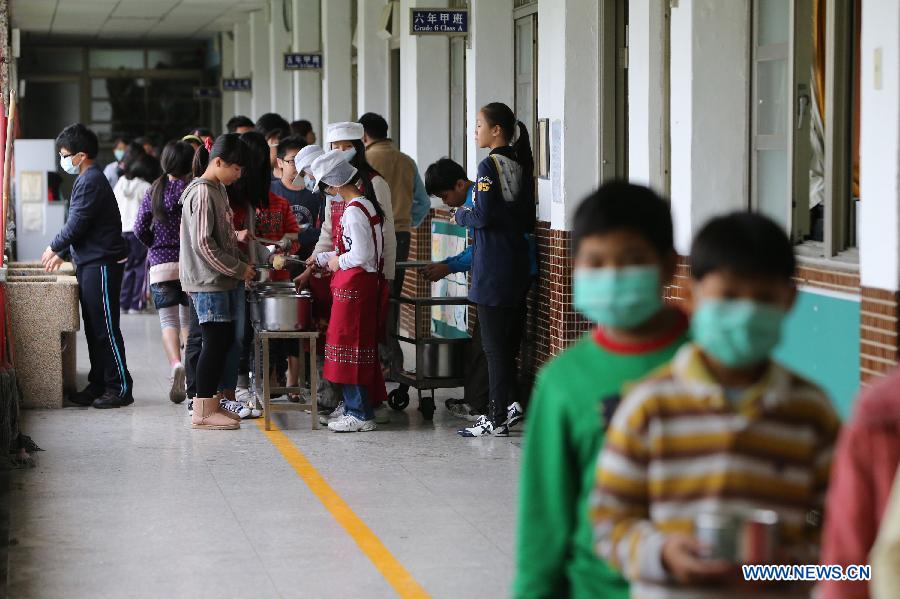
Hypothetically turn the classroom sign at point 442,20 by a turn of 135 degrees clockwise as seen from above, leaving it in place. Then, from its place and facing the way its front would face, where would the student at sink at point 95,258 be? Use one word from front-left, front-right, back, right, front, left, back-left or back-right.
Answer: left

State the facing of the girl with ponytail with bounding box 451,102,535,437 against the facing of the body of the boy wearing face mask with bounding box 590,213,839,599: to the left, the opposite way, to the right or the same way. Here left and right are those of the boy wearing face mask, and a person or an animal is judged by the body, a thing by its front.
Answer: to the right

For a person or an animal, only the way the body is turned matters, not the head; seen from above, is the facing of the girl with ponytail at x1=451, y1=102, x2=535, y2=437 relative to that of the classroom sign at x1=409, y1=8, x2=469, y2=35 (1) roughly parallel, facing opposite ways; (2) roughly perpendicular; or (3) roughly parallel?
roughly perpendicular

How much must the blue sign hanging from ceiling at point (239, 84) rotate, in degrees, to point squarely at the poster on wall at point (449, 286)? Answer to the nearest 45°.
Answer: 0° — it already faces it

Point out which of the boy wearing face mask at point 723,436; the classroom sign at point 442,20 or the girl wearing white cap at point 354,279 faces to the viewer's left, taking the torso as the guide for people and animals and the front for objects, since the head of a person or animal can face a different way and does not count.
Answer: the girl wearing white cap

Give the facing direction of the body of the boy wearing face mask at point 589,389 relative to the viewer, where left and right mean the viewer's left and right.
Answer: facing the viewer

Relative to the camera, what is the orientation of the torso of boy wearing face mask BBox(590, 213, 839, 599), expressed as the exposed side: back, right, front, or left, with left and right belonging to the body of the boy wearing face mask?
front

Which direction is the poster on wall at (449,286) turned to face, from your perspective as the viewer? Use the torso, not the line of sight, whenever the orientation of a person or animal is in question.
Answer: facing the viewer and to the left of the viewer

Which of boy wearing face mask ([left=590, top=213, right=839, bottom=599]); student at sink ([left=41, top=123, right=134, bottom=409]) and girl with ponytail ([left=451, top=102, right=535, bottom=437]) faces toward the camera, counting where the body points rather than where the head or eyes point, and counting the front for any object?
the boy wearing face mask

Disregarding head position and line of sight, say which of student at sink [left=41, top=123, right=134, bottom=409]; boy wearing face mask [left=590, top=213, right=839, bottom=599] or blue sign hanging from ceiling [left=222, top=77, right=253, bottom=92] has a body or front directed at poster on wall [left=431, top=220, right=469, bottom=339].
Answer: the blue sign hanging from ceiling

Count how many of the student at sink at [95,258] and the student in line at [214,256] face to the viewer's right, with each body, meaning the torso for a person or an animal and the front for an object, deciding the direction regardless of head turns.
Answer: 1

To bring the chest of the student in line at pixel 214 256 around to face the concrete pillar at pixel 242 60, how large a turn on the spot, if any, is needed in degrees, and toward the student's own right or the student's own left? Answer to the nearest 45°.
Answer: approximately 90° to the student's own left

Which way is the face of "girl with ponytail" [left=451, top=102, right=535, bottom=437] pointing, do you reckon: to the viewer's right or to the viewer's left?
to the viewer's left

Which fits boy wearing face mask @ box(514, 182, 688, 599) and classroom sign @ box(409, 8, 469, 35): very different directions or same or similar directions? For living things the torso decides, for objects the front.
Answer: same or similar directions

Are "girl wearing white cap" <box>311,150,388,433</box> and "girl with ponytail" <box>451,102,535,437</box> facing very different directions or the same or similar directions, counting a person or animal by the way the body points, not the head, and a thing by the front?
same or similar directions

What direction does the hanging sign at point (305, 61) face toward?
toward the camera

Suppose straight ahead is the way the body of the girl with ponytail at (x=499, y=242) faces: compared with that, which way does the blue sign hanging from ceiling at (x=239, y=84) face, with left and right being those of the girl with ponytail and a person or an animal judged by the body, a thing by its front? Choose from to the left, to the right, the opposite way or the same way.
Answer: to the left

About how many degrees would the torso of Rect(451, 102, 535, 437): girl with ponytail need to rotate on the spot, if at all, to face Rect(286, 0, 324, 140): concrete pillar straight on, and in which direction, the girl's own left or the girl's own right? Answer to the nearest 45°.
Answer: approximately 90° to the girl's own right

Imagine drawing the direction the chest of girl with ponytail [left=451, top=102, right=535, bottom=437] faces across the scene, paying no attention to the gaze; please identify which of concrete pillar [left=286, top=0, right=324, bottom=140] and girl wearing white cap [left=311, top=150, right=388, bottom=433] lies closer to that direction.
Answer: the girl wearing white cap
